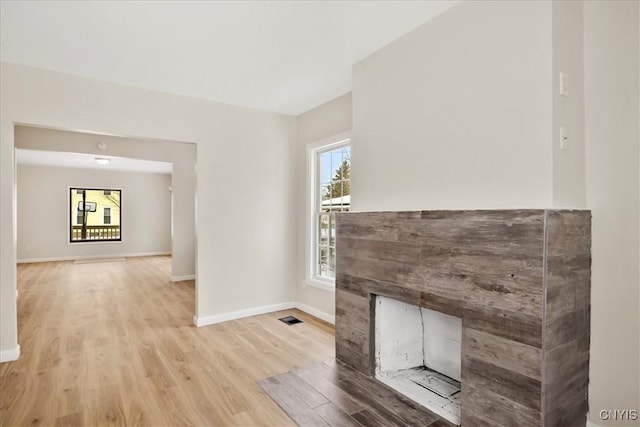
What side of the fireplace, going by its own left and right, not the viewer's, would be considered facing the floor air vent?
right

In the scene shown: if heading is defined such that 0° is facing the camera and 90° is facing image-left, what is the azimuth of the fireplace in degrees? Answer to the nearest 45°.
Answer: approximately 45°

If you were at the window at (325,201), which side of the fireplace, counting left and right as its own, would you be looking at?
right
